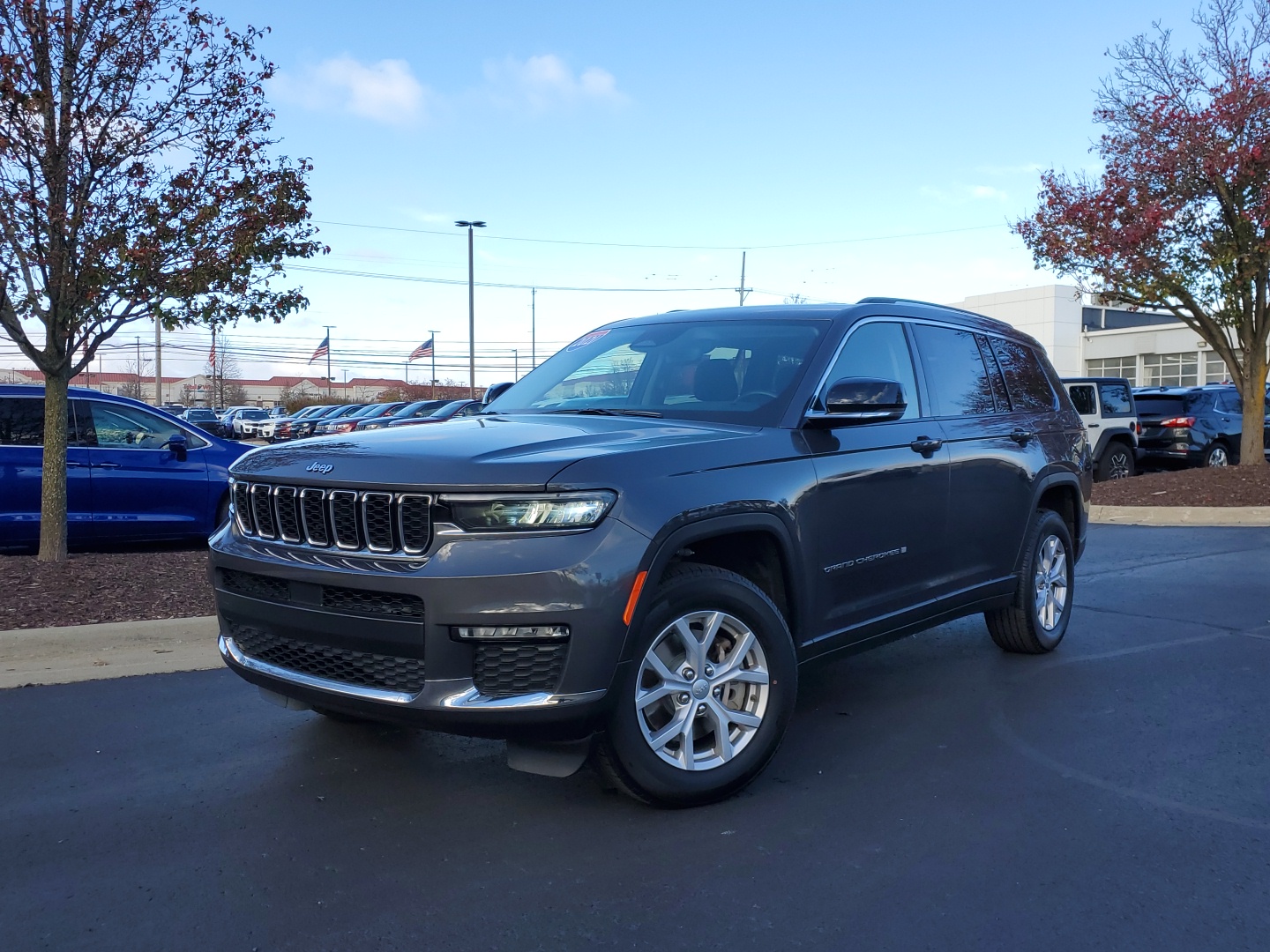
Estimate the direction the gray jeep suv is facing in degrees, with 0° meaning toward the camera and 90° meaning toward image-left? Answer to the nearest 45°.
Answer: approximately 45°
